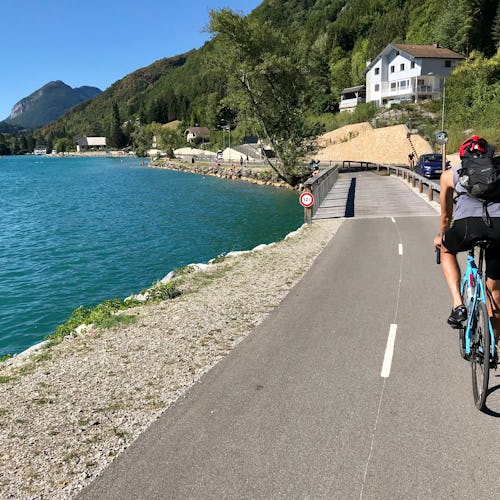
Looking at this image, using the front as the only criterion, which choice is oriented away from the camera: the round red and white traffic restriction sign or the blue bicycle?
the blue bicycle

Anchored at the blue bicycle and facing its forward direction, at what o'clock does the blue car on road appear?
The blue car on road is roughly at 12 o'clock from the blue bicycle.

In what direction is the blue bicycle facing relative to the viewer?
away from the camera

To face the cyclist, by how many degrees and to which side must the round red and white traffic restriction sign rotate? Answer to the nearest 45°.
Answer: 0° — it already faces them

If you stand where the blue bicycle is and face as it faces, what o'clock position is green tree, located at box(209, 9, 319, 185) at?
The green tree is roughly at 11 o'clock from the blue bicycle.

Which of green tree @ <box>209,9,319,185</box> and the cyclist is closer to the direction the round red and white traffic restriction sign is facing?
the cyclist

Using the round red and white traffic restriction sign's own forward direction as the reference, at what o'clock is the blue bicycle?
The blue bicycle is roughly at 12 o'clock from the round red and white traffic restriction sign.

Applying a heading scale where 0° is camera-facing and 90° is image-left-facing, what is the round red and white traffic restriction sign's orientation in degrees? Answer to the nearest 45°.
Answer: approximately 0°

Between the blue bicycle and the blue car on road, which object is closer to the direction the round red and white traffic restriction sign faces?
the blue bicycle

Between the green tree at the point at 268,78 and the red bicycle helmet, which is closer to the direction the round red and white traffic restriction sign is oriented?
the red bicycle helmet

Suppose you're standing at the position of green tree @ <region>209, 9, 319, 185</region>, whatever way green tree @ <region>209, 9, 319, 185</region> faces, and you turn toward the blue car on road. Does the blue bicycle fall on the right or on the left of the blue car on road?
right

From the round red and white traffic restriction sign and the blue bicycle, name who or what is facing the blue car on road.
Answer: the blue bicycle

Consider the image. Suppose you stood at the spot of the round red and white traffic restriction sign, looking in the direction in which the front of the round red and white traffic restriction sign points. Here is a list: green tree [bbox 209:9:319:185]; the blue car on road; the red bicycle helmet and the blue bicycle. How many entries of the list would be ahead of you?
2

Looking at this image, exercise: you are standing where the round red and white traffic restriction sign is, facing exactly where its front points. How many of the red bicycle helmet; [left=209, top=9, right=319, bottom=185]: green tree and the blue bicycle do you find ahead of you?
2

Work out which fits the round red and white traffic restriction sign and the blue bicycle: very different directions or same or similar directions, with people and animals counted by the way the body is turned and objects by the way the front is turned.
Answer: very different directions
